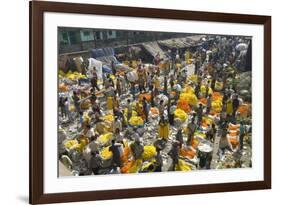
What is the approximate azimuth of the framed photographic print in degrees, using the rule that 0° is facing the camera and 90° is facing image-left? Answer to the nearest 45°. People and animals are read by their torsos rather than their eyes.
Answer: approximately 315°
